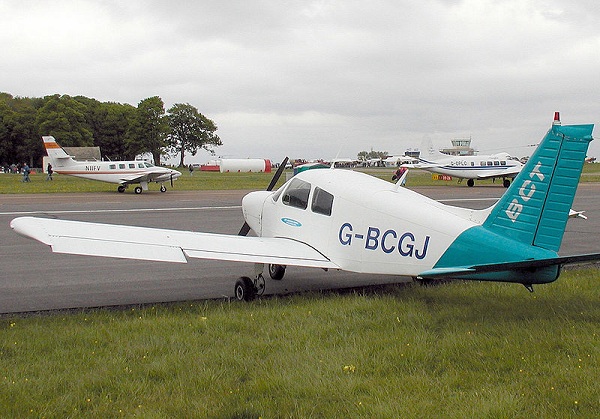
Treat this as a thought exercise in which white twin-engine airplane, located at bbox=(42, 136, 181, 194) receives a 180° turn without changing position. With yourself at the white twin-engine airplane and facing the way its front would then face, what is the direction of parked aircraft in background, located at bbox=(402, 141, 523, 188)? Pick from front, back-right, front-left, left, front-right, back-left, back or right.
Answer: back

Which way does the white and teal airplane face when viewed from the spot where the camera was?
facing away from the viewer and to the left of the viewer

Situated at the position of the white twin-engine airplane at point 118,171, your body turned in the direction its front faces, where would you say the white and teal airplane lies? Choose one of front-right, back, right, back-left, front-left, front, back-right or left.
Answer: right

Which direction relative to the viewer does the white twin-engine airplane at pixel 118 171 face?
to the viewer's right

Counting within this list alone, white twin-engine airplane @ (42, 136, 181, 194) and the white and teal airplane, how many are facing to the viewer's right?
1

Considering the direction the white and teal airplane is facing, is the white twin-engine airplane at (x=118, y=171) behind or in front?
in front

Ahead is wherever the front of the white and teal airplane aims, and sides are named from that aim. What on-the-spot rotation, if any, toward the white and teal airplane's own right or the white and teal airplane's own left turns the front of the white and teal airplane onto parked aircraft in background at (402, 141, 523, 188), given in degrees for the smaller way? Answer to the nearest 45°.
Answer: approximately 45° to the white and teal airplane's own right
